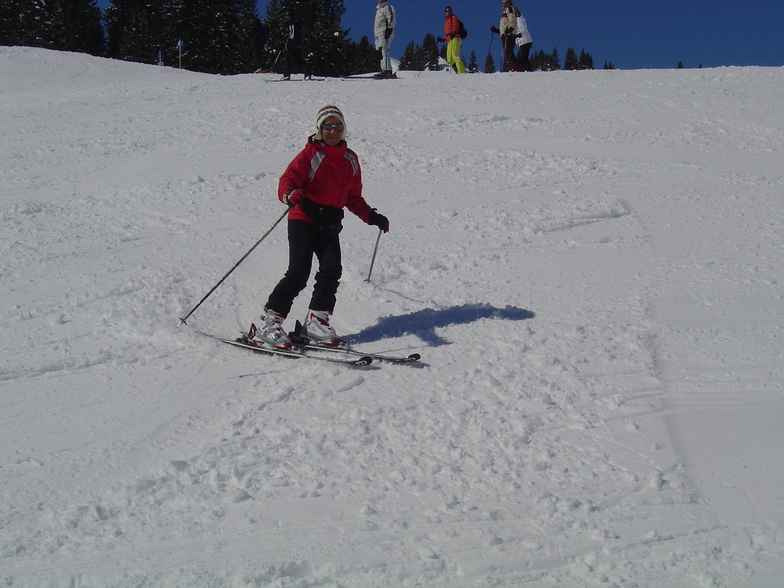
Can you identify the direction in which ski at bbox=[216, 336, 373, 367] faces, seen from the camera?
facing to the right of the viewer

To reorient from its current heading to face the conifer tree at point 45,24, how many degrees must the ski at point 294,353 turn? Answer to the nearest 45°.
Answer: approximately 90° to its left

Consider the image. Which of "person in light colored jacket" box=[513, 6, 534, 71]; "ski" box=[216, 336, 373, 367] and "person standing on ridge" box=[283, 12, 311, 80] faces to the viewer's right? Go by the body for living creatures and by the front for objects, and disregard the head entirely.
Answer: the ski

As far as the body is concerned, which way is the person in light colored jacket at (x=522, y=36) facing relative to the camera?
to the viewer's left

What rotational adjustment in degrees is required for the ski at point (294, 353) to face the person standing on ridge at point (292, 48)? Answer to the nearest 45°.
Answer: approximately 90° to its left

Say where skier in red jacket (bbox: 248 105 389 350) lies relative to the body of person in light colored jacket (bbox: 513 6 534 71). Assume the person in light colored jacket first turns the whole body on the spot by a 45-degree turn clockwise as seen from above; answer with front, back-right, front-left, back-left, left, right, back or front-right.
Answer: back-left

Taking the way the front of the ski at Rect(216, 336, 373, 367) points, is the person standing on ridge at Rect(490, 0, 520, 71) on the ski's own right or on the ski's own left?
on the ski's own left

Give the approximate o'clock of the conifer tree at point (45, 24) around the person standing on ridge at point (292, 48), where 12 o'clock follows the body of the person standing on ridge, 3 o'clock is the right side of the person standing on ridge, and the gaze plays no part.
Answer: The conifer tree is roughly at 2 o'clock from the person standing on ridge.
